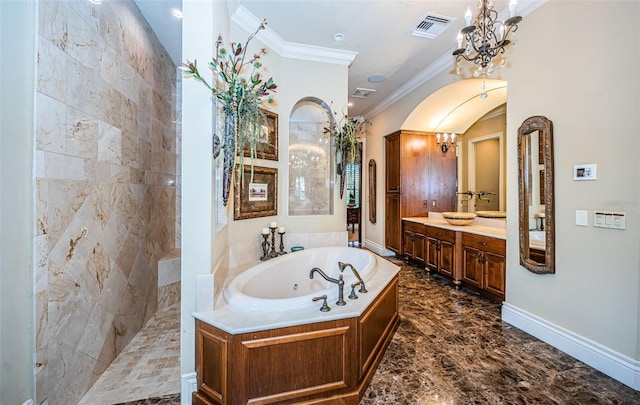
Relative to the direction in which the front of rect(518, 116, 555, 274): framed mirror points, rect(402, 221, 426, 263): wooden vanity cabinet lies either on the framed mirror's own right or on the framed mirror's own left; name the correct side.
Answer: on the framed mirror's own right

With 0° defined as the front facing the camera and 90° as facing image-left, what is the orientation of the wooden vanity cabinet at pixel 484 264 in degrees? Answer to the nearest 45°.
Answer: approximately 45°

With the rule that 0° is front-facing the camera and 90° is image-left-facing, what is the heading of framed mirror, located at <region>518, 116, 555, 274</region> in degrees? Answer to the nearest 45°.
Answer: approximately 45°

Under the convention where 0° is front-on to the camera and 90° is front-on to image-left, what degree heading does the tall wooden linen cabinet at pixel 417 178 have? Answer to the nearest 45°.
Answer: approximately 45°

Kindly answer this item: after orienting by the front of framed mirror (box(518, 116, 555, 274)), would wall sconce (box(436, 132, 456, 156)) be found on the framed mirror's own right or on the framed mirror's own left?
on the framed mirror's own right
